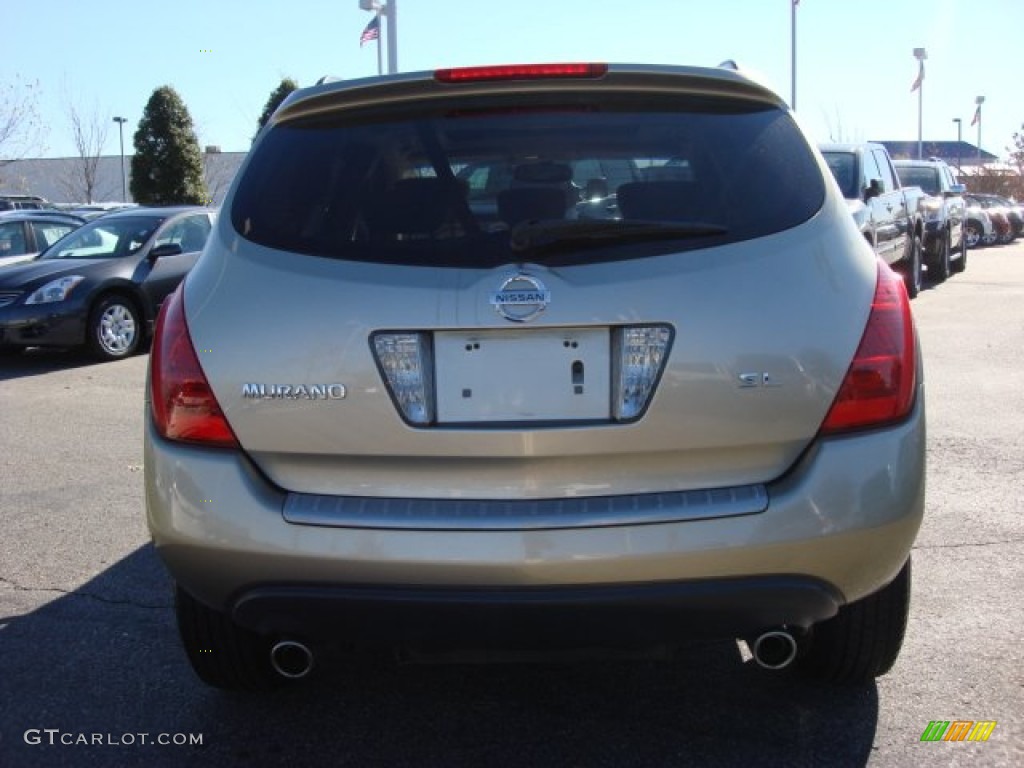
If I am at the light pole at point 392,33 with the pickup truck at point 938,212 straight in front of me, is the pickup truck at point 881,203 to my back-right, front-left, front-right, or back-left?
front-right

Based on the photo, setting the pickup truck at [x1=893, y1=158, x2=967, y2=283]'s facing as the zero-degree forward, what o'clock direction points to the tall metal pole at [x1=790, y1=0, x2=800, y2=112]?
The tall metal pole is roughly at 4 o'clock from the pickup truck.

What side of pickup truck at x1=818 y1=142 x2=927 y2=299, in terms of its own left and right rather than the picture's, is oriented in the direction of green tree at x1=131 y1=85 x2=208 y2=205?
right

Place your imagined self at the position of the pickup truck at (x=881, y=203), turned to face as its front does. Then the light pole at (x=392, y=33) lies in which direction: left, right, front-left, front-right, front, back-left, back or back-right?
right

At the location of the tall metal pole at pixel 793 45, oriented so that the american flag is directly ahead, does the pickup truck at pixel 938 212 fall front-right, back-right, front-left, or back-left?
front-left

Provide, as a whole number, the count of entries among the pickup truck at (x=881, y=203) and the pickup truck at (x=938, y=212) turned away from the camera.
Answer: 0

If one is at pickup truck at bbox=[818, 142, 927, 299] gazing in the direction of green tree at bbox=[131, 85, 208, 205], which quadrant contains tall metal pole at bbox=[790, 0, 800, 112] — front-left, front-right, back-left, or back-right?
front-right

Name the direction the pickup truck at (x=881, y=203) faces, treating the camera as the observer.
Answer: facing the viewer and to the left of the viewer

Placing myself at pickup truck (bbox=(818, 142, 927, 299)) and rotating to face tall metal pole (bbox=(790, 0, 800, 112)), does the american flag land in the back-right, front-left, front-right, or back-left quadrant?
front-left

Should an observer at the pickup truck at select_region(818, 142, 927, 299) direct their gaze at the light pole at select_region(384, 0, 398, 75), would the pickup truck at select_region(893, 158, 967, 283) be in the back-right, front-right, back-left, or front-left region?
front-right
